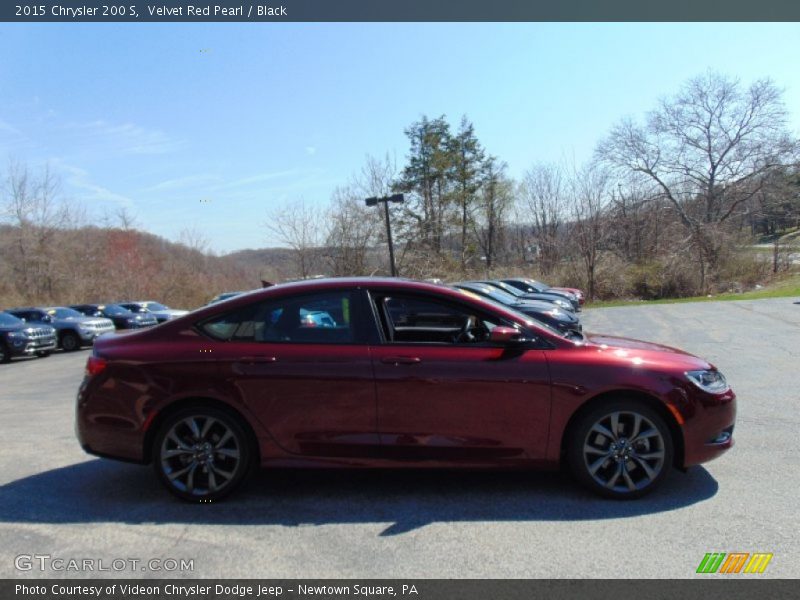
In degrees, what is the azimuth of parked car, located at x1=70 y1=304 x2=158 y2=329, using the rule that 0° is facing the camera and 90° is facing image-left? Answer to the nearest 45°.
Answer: approximately 315°

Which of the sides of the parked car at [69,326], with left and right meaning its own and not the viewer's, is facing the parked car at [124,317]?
left

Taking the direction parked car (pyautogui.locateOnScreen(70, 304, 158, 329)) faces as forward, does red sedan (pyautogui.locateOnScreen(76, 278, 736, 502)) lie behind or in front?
in front

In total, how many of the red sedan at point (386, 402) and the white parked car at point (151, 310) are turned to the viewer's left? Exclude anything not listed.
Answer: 0

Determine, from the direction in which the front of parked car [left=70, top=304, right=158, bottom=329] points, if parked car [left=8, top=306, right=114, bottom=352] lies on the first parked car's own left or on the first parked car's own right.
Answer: on the first parked car's own right

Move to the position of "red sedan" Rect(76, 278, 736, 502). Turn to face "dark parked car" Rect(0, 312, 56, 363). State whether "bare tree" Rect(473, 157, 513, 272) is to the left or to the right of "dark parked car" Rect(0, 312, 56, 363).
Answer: right

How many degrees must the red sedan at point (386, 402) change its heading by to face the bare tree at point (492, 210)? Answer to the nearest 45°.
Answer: approximately 90° to its left

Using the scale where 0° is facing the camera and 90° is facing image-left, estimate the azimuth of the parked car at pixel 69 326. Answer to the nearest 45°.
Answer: approximately 315°

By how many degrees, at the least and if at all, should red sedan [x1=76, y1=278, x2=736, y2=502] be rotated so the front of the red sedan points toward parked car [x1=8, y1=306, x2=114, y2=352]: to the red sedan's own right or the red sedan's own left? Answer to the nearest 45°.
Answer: approximately 135° to the red sedan's own left

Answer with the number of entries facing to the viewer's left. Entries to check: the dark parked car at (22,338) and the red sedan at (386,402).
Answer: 0

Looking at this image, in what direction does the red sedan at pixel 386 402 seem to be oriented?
to the viewer's right
